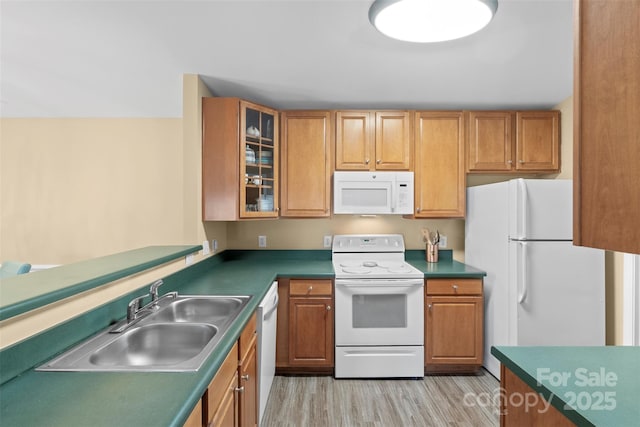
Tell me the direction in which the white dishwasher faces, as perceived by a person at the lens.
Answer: facing to the right of the viewer

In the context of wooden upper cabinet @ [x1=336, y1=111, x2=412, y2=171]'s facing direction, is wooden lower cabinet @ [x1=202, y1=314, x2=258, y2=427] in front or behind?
in front

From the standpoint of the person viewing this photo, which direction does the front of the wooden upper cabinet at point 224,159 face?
facing the viewer and to the right of the viewer

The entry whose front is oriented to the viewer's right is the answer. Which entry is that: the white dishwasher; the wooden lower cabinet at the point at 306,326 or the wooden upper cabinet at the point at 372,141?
the white dishwasher

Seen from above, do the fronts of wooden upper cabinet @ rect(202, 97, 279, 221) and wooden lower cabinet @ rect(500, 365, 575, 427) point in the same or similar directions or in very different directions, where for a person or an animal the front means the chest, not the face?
very different directions

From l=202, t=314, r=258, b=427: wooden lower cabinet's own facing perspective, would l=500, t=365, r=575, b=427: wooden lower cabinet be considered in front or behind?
in front

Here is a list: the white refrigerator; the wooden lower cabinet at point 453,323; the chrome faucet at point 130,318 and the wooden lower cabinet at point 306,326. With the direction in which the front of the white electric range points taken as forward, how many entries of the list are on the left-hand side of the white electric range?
2

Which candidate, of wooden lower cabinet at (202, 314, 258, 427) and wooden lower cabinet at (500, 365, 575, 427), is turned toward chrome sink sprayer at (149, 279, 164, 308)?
wooden lower cabinet at (500, 365, 575, 427)

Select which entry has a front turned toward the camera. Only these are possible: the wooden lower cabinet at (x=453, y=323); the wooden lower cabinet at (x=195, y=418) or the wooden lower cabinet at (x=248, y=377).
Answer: the wooden lower cabinet at (x=453, y=323)

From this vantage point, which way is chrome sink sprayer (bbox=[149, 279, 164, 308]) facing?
to the viewer's right

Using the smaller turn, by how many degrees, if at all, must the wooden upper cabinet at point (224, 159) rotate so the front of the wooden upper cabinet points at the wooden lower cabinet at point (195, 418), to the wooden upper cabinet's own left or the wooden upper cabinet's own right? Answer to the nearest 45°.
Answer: approximately 45° to the wooden upper cabinet's own right

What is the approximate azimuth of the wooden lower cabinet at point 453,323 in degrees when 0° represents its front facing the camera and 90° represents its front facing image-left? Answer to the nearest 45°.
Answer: approximately 0°

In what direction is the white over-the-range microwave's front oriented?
toward the camera

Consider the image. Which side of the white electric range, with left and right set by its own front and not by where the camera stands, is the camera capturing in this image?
front
